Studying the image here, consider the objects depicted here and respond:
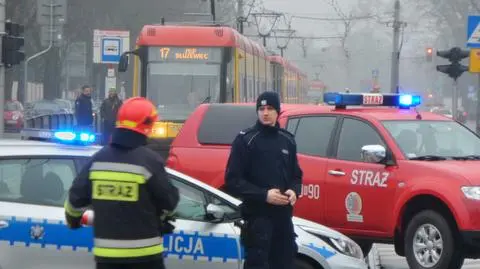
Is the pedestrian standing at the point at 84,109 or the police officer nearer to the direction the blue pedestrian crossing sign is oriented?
the police officer

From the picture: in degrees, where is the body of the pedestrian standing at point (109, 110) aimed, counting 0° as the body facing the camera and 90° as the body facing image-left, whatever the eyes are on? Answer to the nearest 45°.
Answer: approximately 0°

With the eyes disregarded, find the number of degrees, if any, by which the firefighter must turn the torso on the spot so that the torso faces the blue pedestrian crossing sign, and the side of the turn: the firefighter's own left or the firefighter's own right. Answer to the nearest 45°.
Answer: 0° — they already face it

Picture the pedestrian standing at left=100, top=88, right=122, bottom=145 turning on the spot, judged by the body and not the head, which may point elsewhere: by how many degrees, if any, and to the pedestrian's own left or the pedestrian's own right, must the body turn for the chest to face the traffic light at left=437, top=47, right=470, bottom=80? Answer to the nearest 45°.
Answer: approximately 45° to the pedestrian's own left

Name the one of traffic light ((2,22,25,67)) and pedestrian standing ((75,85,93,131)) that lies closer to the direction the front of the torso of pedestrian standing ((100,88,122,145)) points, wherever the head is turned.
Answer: the traffic light

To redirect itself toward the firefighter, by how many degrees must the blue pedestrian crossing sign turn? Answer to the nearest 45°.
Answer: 0° — it already faces them

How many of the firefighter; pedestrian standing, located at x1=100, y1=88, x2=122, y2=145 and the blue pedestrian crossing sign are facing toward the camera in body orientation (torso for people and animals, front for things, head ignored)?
2

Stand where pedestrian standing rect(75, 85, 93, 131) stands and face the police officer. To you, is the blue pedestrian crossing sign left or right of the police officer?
left

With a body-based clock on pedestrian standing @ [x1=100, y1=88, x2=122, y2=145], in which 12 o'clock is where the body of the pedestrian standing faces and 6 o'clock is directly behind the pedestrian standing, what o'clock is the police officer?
The police officer is roughly at 12 o'clock from the pedestrian standing.

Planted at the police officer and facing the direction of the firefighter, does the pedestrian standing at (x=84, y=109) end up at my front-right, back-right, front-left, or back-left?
back-right

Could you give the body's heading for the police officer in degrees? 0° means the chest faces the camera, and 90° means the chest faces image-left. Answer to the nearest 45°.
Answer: approximately 315°
